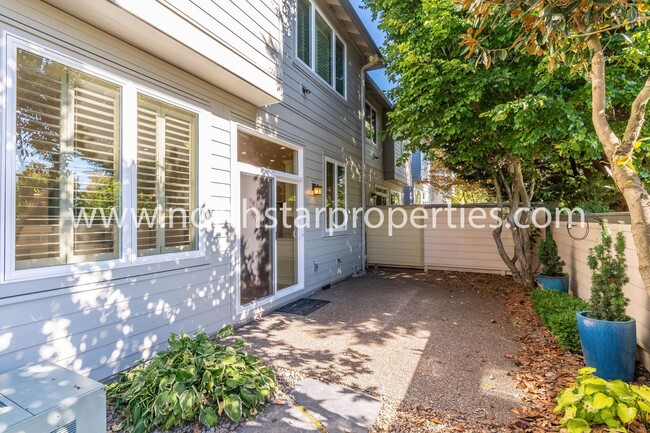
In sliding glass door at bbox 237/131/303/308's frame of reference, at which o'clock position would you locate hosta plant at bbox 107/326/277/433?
The hosta plant is roughly at 2 o'clock from the sliding glass door.

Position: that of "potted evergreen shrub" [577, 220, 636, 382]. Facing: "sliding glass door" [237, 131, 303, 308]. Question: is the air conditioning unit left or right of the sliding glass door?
left

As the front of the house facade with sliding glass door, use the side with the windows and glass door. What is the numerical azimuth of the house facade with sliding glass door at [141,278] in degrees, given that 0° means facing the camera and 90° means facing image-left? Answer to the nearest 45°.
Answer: approximately 315°

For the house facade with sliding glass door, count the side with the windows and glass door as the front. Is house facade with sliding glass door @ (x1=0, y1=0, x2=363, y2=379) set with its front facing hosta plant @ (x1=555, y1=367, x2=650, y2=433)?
yes
